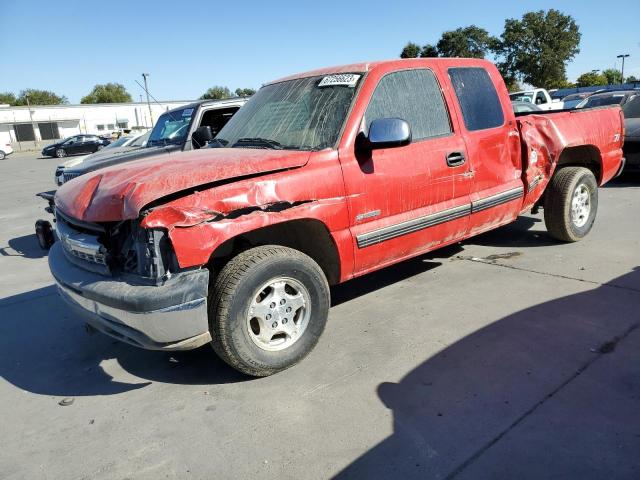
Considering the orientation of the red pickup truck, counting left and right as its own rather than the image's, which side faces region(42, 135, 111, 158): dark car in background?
right

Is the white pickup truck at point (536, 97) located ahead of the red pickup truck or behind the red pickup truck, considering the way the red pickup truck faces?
behind

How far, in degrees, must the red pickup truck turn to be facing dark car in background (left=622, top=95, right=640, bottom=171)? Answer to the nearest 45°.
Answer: approximately 180°

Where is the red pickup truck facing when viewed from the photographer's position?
facing the viewer and to the left of the viewer

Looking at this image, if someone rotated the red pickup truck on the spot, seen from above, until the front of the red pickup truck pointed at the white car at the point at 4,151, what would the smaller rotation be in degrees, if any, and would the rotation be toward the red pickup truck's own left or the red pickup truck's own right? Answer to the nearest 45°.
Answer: approximately 90° to the red pickup truck's own right
